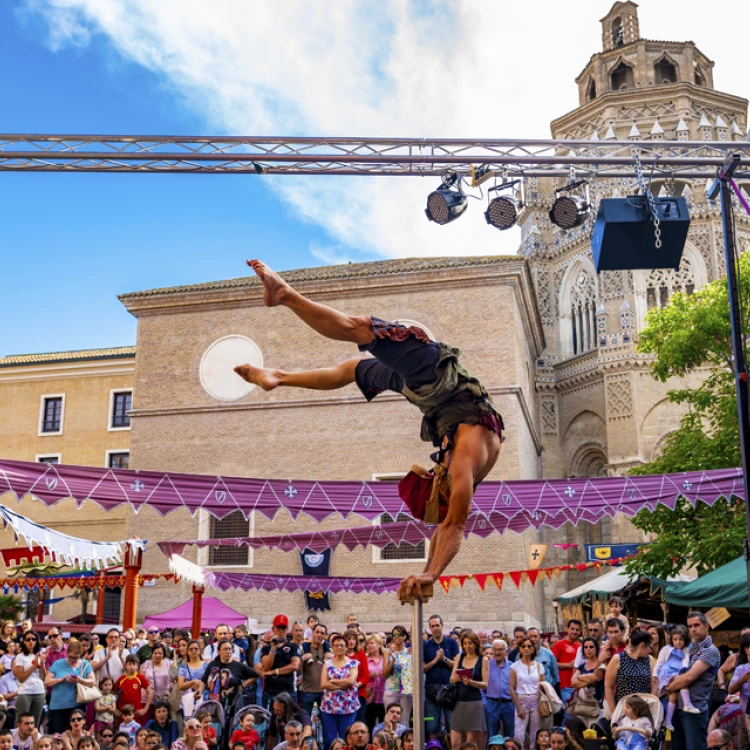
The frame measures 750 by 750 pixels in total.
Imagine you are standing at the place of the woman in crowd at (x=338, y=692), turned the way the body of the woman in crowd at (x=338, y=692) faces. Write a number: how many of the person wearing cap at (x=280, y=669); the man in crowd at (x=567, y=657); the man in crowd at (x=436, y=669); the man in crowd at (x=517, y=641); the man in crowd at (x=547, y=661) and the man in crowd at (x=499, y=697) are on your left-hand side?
5

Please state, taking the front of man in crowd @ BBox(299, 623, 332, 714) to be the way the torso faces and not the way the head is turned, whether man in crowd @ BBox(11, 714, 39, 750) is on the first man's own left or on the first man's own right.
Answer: on the first man's own right

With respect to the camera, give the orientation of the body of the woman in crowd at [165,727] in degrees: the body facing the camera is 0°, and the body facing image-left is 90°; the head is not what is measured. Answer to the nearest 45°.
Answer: approximately 0°

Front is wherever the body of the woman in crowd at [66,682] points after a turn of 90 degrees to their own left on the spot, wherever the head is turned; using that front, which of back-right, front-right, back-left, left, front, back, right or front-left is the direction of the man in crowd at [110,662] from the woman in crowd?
front-left

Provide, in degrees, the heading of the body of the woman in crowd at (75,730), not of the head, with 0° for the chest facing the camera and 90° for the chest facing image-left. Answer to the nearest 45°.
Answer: approximately 0°
